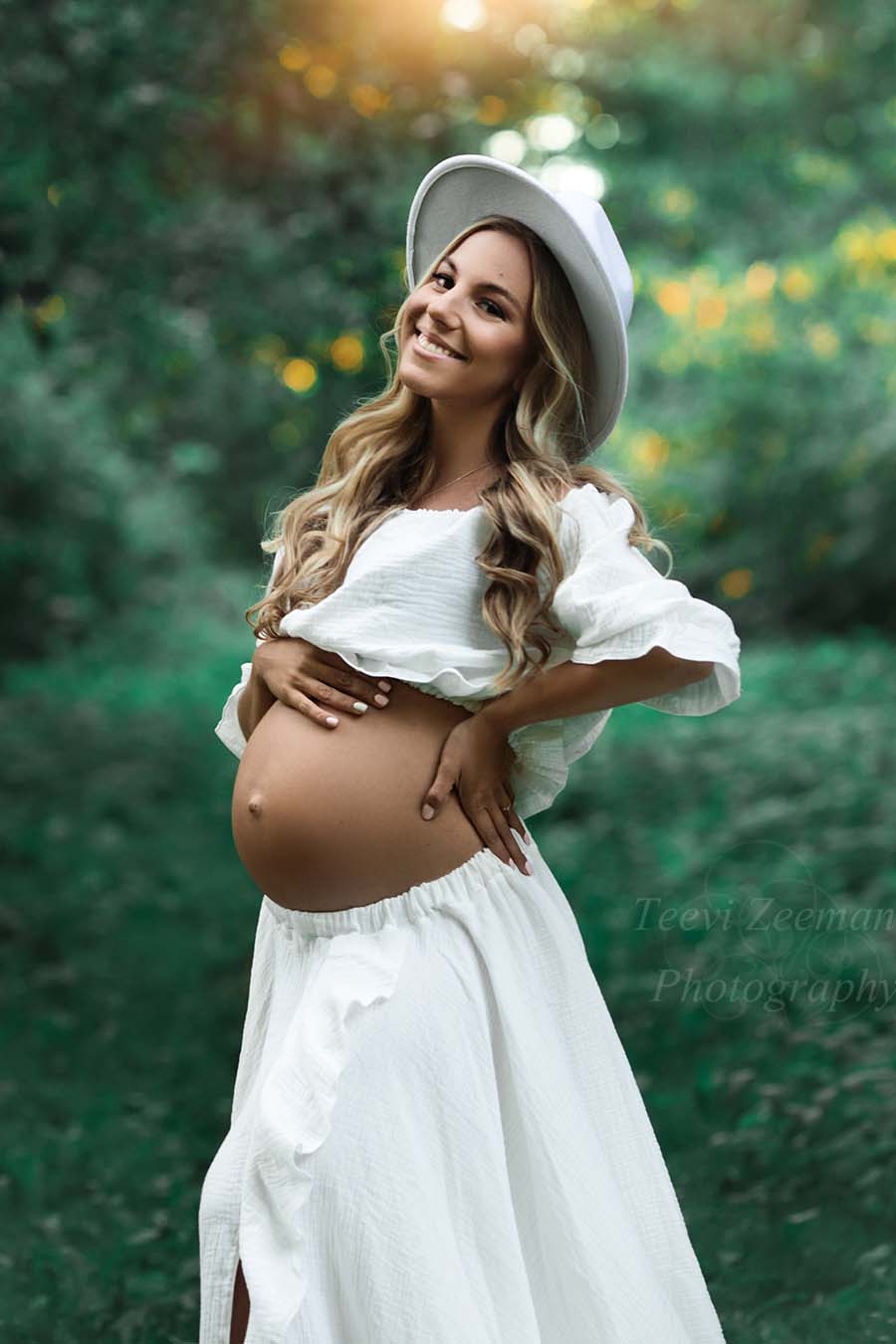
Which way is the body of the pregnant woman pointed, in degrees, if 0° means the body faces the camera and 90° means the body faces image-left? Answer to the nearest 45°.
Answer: approximately 45°
